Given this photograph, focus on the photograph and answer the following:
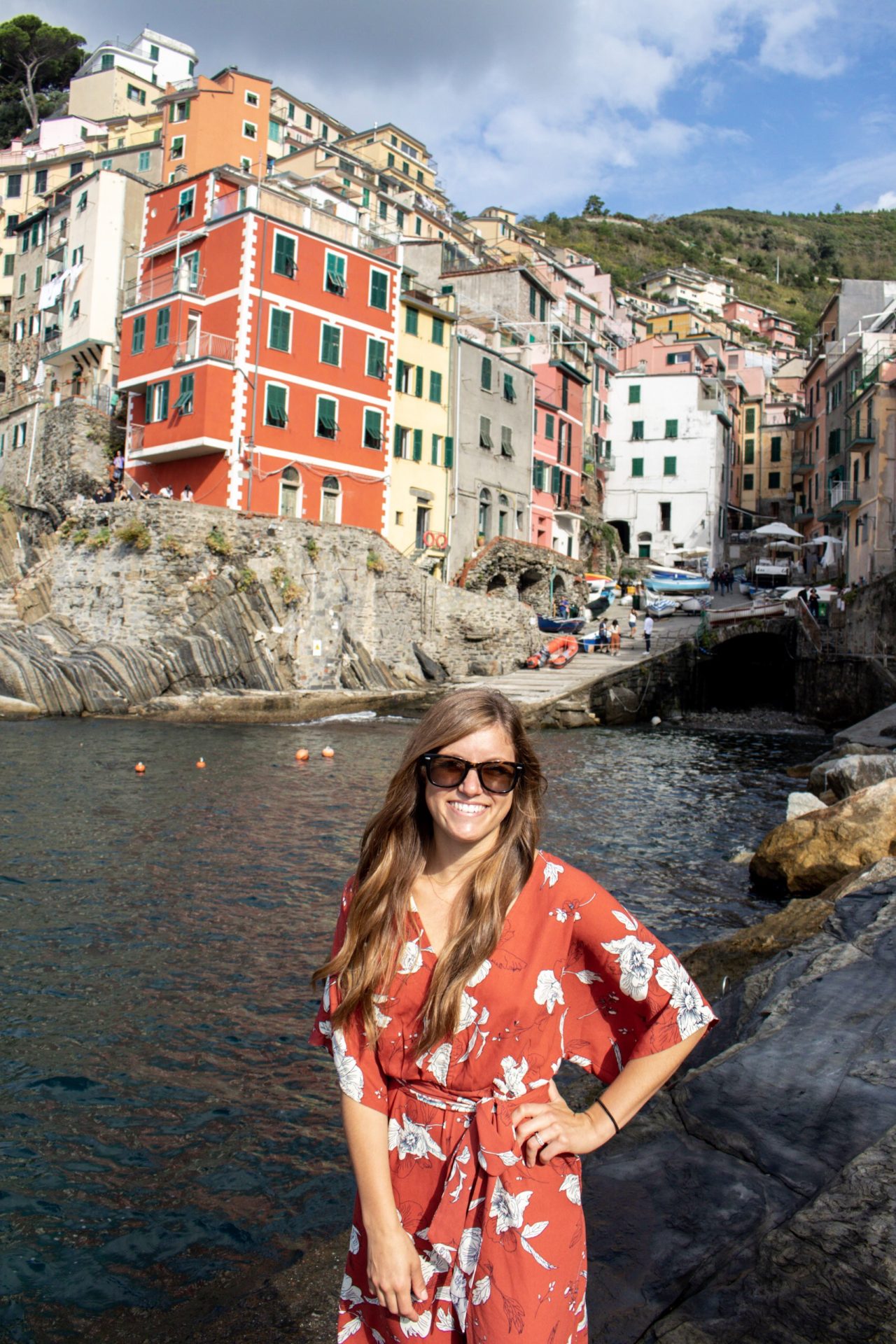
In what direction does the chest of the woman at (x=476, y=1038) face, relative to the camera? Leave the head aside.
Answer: toward the camera

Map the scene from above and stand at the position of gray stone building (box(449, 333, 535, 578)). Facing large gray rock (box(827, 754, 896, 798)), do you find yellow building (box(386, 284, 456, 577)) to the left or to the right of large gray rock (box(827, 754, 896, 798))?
right

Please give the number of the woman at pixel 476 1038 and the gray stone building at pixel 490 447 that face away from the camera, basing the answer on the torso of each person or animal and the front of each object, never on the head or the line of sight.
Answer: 0

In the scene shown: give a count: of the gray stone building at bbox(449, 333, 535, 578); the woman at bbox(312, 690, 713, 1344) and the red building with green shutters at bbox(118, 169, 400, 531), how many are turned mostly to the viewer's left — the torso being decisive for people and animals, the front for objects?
0

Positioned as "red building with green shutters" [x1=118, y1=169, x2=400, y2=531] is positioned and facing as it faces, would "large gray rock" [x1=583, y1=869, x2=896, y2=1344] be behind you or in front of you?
in front

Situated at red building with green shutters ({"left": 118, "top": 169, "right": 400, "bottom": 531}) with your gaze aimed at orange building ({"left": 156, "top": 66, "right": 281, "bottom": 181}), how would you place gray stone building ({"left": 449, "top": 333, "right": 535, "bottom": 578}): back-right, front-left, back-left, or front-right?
front-right

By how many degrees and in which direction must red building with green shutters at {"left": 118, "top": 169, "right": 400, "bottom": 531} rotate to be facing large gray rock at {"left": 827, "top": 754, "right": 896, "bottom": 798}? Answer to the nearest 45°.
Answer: approximately 45° to its right

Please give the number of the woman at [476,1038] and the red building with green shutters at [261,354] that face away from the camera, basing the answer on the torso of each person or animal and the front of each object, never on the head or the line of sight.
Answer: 0

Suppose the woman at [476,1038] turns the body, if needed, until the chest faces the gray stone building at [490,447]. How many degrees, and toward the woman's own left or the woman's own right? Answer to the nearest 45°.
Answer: approximately 180°

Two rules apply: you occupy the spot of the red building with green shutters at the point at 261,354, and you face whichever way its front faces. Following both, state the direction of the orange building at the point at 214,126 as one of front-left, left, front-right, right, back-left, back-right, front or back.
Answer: back-left

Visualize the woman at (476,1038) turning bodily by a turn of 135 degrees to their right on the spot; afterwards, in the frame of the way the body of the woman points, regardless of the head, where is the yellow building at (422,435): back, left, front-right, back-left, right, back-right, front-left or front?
front-right

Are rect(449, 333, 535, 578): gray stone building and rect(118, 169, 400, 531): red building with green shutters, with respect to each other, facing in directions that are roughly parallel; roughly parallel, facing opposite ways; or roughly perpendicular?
roughly parallel
